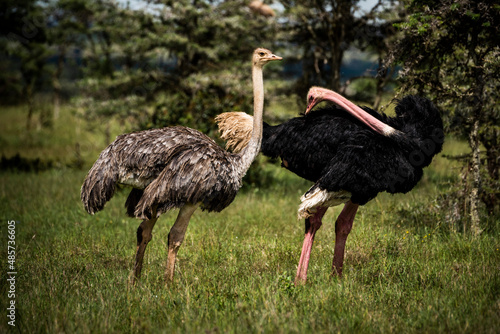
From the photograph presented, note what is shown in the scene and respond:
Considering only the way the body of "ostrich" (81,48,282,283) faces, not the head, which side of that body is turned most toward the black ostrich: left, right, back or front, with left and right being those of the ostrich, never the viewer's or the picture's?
front

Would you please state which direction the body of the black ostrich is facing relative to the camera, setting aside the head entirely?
to the viewer's right

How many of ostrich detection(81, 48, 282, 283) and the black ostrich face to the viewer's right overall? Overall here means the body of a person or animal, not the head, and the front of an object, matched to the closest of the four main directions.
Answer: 2

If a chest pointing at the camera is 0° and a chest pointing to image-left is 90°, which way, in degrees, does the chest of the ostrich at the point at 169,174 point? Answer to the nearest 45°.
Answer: approximately 270°

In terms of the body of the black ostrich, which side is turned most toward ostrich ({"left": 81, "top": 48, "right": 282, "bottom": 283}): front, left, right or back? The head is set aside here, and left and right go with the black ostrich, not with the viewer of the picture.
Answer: back

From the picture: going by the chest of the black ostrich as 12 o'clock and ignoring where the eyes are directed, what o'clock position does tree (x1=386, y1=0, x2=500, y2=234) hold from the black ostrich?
The tree is roughly at 10 o'clock from the black ostrich.
